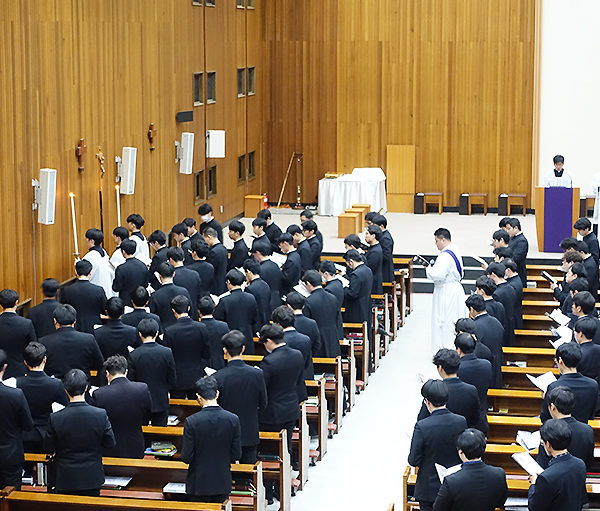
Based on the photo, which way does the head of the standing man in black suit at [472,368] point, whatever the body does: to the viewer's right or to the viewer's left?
to the viewer's left

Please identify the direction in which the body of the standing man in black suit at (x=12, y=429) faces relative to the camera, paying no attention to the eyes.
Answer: away from the camera

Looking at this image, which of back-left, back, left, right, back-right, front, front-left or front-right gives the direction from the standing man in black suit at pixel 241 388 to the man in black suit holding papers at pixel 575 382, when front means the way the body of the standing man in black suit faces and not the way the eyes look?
right

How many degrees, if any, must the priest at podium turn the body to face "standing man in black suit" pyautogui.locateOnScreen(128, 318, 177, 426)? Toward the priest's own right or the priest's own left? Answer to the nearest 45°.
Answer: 0° — they already face them

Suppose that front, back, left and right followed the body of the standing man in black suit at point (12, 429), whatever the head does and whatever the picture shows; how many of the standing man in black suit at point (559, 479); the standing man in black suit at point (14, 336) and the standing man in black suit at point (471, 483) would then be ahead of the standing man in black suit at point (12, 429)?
1

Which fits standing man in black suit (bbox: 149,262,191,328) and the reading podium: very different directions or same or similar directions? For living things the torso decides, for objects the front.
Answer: very different directions

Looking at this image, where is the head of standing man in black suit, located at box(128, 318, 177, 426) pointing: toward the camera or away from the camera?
away from the camera

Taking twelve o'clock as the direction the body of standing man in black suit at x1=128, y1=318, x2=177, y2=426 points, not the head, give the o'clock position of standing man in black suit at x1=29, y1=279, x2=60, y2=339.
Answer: standing man in black suit at x1=29, y1=279, x2=60, y2=339 is roughly at 11 o'clock from standing man in black suit at x1=128, y1=318, x2=177, y2=426.

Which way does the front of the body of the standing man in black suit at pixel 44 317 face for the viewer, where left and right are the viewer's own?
facing away from the viewer and to the right of the viewer

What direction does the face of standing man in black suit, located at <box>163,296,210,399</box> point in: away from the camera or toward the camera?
away from the camera

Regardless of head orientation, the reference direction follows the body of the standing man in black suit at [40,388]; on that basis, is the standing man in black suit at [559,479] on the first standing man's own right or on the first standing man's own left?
on the first standing man's own right

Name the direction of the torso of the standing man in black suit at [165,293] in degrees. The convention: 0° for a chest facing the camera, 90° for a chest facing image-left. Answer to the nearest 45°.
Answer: approximately 180°

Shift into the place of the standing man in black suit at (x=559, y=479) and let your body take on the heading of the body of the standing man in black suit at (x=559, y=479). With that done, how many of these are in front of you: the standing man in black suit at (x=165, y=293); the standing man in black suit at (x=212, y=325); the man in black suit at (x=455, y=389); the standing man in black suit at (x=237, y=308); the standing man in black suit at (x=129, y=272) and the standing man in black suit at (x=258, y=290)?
6

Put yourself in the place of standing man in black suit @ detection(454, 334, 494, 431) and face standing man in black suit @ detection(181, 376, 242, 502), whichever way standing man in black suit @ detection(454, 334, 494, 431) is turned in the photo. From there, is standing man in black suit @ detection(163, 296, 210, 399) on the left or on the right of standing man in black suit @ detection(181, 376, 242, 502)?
right

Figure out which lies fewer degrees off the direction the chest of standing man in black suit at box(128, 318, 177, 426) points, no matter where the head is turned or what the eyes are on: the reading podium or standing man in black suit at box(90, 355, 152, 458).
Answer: the reading podium

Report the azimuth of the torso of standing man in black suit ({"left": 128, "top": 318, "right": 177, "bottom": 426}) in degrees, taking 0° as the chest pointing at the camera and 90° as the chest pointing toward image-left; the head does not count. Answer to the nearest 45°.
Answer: approximately 180°

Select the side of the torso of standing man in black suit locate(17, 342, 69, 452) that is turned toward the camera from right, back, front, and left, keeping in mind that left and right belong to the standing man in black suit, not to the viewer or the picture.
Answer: back
